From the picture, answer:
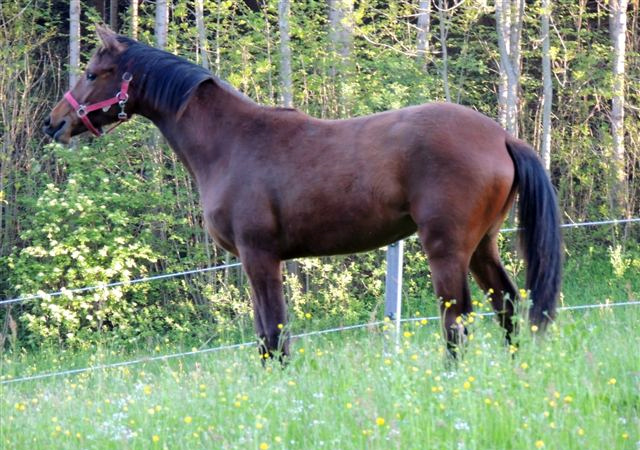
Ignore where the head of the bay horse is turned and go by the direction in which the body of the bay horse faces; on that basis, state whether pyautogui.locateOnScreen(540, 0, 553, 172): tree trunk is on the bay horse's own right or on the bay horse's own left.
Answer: on the bay horse's own right

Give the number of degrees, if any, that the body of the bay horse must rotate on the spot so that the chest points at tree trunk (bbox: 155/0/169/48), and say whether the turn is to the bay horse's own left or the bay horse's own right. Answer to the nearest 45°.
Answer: approximately 90° to the bay horse's own right

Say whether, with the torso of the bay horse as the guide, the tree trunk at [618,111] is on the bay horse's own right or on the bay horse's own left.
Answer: on the bay horse's own right

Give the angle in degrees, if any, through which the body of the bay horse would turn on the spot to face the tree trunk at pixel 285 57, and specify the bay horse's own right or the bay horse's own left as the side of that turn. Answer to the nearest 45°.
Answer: approximately 90° to the bay horse's own right

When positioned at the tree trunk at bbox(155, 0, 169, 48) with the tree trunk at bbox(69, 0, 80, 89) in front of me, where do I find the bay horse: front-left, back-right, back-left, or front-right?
back-left

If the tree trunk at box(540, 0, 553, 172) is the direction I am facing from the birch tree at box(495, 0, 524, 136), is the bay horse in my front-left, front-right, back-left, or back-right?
back-right

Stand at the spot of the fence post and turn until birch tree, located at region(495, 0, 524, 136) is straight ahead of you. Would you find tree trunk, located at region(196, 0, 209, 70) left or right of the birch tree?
left

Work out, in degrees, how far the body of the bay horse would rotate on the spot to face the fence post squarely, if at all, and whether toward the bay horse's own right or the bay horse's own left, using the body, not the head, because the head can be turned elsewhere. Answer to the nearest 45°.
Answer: approximately 90° to the bay horse's own right

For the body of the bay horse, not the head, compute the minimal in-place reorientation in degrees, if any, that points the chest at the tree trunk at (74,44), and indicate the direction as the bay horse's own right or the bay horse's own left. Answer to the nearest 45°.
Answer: approximately 90° to the bay horse's own right

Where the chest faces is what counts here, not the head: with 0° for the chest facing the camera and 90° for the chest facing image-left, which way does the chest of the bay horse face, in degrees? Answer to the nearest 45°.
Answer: approximately 90°
